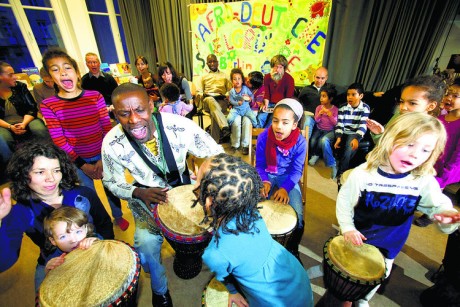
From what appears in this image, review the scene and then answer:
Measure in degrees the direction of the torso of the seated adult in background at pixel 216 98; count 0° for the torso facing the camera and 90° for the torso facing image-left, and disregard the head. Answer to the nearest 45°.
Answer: approximately 0°

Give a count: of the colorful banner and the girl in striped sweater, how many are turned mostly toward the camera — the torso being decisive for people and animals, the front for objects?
2

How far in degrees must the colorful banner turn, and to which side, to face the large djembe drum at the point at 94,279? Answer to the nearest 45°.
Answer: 0° — it already faces it

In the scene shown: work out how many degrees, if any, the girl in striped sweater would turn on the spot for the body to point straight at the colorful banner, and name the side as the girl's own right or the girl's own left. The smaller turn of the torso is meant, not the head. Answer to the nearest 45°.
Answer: approximately 90° to the girl's own left

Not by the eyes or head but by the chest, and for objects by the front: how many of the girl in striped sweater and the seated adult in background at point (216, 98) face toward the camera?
2

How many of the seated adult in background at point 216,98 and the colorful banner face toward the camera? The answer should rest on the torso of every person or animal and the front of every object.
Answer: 2

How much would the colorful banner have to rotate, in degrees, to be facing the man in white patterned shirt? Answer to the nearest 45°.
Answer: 0° — it already faces them

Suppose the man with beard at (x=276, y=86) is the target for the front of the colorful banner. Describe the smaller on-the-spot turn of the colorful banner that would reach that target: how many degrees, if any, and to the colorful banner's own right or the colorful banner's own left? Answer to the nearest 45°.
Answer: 0° — it already faces them
